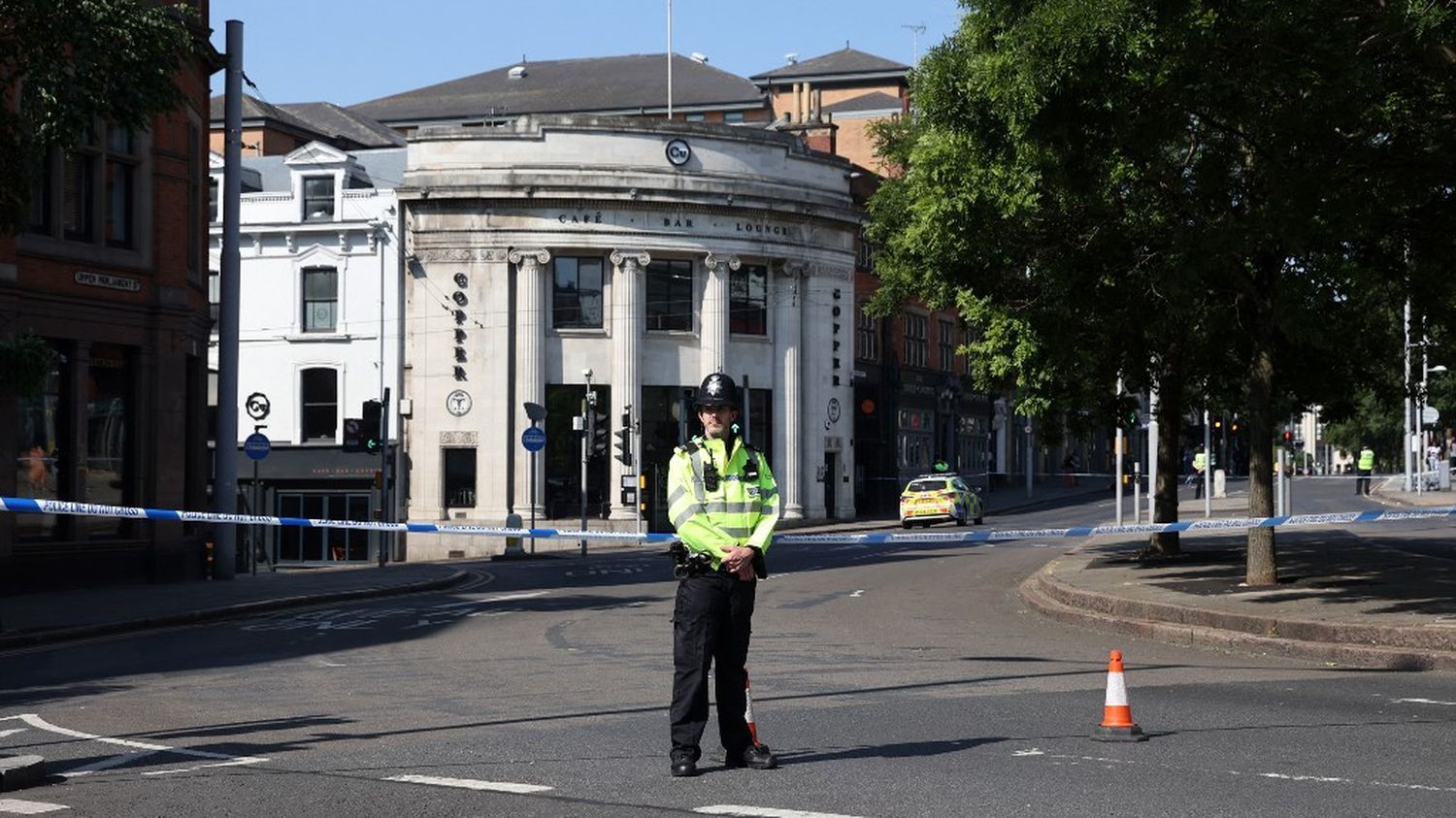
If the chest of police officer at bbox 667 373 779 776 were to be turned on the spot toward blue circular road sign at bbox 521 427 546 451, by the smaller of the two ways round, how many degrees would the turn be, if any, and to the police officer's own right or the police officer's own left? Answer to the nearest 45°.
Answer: approximately 180°

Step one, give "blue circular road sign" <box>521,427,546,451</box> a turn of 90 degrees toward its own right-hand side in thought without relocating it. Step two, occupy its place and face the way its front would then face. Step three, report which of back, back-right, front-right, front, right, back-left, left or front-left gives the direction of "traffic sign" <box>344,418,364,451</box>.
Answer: front

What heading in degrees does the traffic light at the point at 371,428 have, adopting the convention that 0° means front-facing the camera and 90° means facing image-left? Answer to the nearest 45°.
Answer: approximately 0°

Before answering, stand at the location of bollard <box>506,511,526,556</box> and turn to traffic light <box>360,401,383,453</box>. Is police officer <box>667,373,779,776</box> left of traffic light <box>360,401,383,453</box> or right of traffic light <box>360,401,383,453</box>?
left

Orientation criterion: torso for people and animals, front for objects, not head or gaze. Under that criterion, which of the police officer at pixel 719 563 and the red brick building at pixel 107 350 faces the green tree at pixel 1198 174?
the red brick building

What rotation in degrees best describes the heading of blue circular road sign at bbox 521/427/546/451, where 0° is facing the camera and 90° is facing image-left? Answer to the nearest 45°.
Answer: approximately 0°

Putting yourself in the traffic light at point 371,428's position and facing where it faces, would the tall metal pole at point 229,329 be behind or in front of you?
in front
